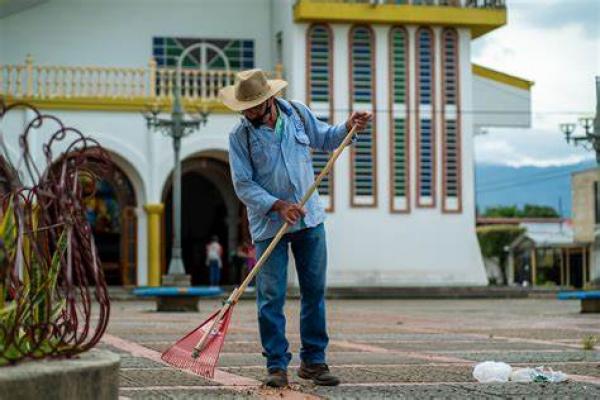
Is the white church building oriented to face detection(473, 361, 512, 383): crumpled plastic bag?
yes

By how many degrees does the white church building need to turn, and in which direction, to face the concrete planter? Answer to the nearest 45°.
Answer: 0° — it already faces it

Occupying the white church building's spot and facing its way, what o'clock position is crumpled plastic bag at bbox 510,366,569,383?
The crumpled plastic bag is roughly at 12 o'clock from the white church building.

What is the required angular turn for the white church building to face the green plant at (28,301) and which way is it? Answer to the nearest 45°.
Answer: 0° — it already faces it

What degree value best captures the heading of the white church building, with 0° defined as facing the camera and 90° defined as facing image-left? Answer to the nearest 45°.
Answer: approximately 0°

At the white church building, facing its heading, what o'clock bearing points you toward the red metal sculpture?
The red metal sculpture is roughly at 12 o'clock from the white church building.
